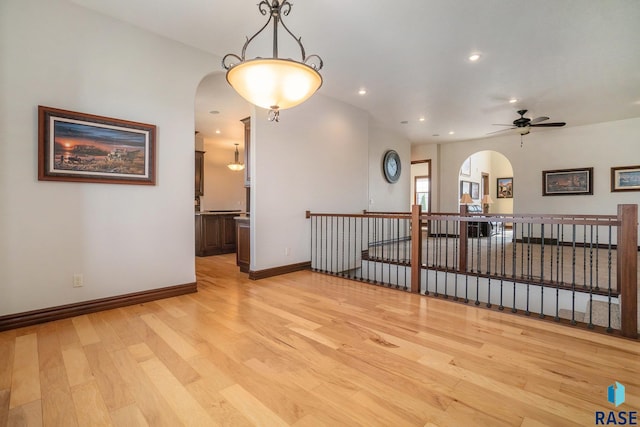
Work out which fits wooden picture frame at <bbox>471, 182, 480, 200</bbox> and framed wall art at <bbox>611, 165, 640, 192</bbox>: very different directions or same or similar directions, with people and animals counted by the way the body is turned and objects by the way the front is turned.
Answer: same or similar directions

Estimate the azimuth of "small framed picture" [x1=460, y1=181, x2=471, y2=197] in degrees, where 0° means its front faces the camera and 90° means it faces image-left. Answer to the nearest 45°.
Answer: approximately 0°

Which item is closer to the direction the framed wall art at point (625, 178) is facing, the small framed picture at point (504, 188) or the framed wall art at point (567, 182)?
the framed wall art

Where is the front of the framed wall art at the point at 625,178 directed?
toward the camera

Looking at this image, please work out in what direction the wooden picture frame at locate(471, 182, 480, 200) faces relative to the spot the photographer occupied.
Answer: facing the viewer

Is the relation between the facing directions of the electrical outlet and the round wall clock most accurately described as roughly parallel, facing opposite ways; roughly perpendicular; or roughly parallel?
roughly parallel

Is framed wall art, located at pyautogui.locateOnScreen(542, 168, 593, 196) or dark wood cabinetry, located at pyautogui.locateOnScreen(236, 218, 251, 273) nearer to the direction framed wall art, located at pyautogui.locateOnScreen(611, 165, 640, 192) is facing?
the dark wood cabinetry

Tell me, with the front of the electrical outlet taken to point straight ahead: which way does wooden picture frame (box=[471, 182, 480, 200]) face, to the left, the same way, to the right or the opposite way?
to the right

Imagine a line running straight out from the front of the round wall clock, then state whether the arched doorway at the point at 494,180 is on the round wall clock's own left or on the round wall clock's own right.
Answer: on the round wall clock's own left

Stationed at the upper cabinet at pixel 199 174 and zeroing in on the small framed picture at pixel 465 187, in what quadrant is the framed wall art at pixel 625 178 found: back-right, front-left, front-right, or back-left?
front-right

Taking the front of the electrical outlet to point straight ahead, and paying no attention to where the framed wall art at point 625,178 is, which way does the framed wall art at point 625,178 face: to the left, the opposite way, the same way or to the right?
to the right

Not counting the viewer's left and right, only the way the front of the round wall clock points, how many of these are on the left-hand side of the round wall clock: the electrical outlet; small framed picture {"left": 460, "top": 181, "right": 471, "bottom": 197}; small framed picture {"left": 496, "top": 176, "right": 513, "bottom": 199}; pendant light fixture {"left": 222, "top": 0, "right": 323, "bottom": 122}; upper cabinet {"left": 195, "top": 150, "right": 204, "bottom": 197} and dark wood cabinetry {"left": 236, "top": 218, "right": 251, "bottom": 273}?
2

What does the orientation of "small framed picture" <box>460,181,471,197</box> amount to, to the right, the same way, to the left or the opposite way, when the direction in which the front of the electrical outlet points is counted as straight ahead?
to the right
